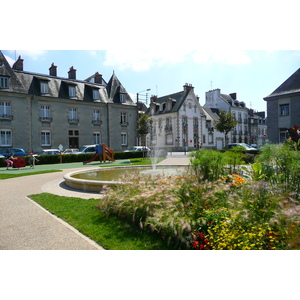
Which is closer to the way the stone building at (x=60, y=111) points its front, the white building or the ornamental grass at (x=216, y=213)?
the ornamental grass

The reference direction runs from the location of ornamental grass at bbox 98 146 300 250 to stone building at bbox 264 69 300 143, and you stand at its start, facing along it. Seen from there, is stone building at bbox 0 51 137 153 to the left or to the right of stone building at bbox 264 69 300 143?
left

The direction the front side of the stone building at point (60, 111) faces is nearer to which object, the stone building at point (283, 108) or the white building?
the stone building

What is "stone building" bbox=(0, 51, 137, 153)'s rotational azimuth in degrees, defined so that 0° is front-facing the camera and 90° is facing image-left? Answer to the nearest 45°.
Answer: approximately 315°

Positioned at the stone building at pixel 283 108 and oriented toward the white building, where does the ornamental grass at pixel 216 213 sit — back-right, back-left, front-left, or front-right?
back-left

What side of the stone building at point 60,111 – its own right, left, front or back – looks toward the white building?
left

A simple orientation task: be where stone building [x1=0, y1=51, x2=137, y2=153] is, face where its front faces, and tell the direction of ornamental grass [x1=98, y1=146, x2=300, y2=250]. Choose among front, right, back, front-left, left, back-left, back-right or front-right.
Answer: front-right
